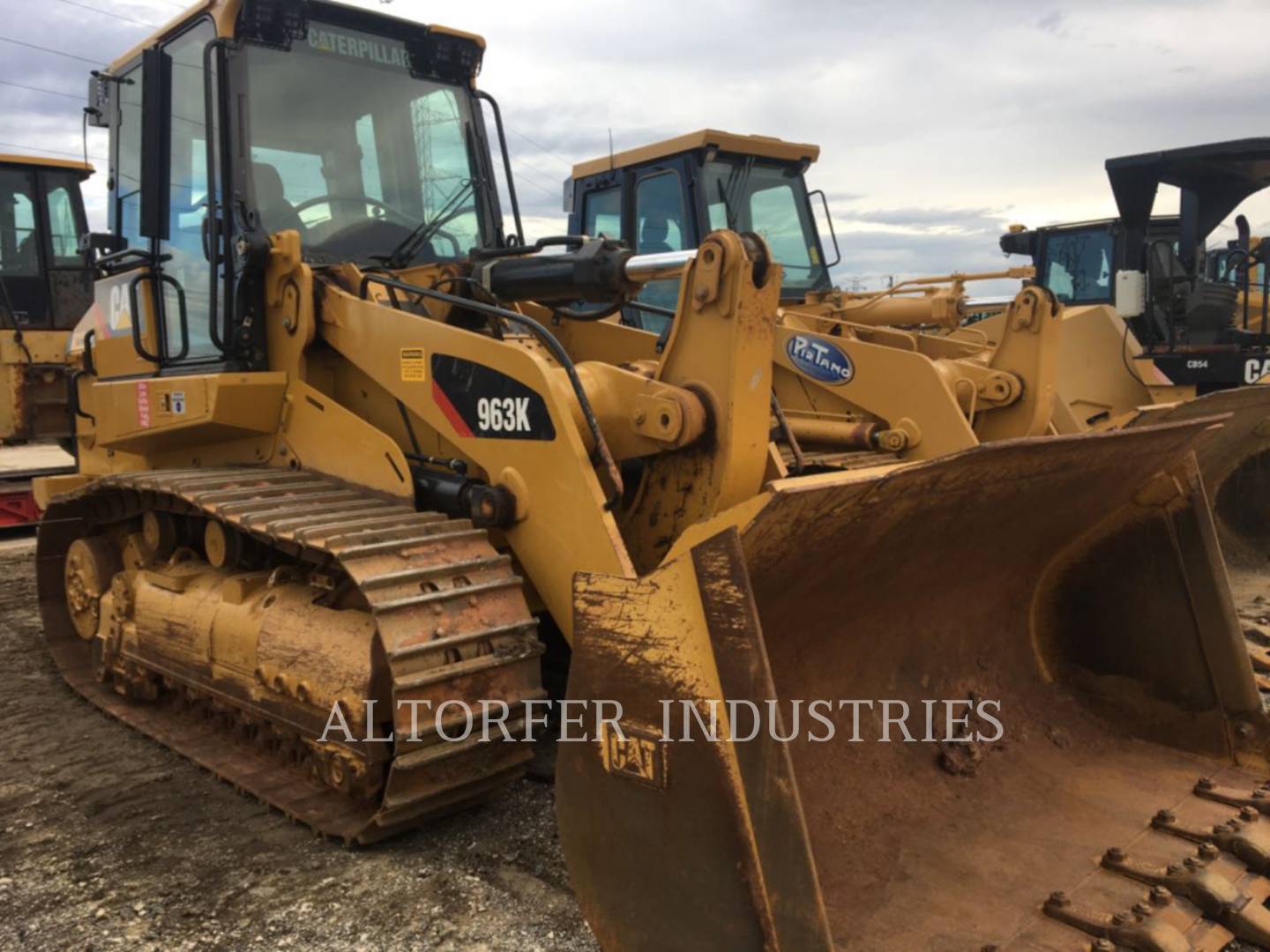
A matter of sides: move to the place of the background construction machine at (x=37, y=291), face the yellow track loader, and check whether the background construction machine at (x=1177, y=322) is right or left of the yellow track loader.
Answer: left

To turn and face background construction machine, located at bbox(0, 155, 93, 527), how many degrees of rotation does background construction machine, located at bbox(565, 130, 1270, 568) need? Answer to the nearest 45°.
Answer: approximately 135° to its right

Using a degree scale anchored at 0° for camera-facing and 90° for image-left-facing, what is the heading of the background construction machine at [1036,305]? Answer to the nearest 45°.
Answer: approximately 315°

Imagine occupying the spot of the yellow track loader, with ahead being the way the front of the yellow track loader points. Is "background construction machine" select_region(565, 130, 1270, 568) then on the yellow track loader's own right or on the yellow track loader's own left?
on the yellow track loader's own left

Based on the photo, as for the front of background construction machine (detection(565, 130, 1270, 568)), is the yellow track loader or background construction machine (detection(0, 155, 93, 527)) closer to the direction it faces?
the yellow track loader

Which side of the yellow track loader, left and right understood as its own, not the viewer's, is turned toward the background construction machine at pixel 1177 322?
left

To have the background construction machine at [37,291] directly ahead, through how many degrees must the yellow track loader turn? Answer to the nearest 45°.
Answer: approximately 180°

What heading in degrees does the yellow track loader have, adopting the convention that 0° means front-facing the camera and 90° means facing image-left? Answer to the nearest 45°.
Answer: approximately 315°
